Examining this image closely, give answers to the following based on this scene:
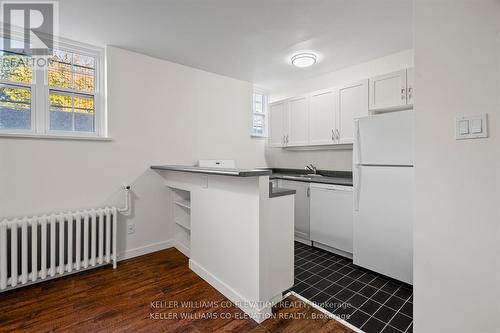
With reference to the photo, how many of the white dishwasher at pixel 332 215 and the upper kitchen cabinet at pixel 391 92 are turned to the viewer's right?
0

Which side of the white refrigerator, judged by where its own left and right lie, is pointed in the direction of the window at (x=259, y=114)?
right

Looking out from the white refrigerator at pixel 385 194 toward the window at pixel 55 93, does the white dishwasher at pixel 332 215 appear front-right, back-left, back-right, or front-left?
front-right

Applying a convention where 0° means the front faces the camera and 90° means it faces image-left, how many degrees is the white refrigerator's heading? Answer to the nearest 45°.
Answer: approximately 45°

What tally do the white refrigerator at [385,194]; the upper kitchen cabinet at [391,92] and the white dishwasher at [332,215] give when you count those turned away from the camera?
0

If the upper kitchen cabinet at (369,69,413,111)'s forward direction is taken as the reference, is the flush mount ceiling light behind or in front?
in front

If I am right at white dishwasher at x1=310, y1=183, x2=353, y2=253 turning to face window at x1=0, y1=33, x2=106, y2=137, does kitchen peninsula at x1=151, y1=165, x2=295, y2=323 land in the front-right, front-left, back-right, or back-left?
front-left

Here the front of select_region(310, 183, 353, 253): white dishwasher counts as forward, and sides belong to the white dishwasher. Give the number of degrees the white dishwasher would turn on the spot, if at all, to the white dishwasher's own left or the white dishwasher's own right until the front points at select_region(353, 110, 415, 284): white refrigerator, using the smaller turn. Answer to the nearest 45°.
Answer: approximately 90° to the white dishwasher's own left

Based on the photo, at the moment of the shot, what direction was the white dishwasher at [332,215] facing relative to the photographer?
facing the viewer and to the left of the viewer

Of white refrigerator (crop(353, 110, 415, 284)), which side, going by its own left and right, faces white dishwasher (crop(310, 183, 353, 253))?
right

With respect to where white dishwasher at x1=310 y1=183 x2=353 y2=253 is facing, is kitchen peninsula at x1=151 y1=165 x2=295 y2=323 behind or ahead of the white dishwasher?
ahead
